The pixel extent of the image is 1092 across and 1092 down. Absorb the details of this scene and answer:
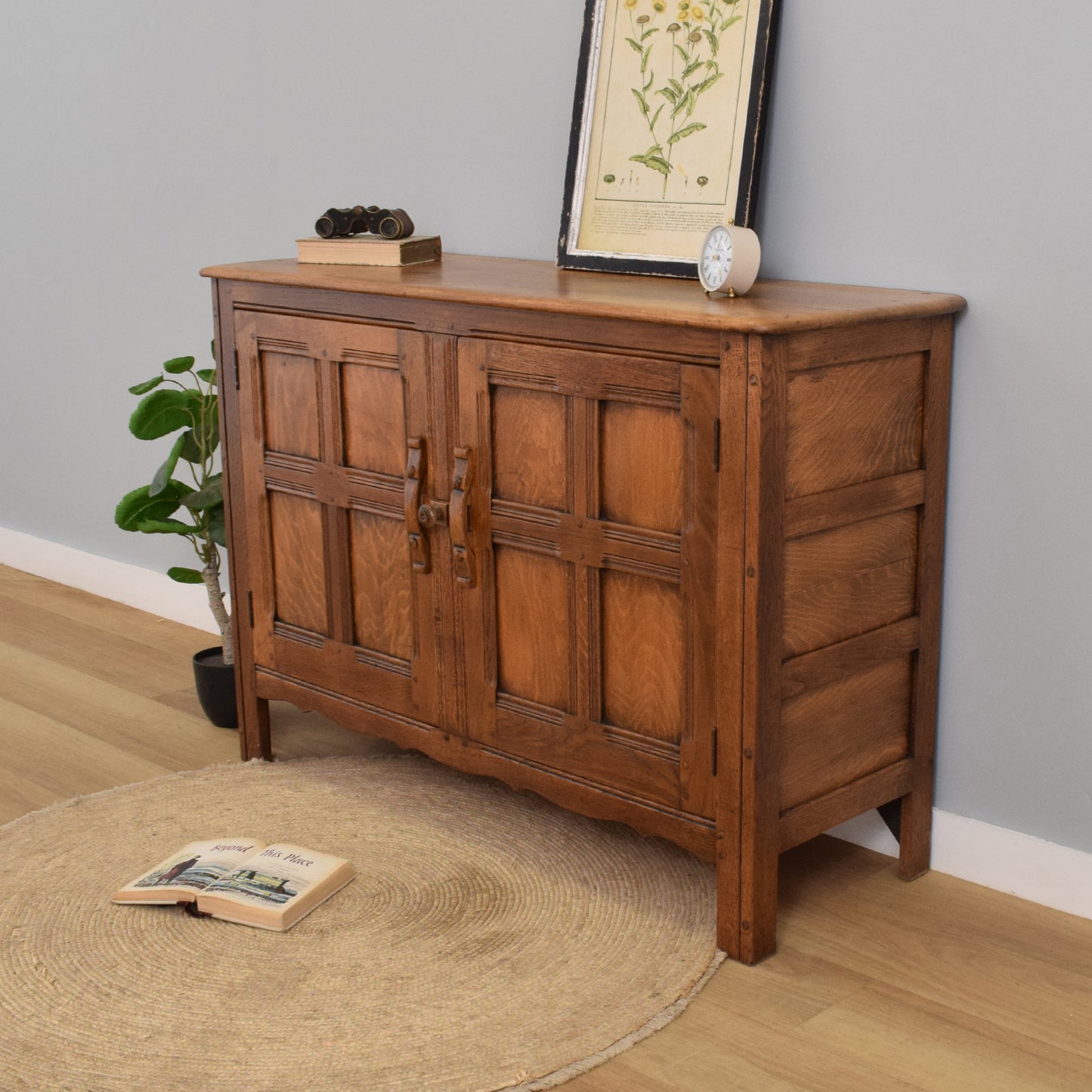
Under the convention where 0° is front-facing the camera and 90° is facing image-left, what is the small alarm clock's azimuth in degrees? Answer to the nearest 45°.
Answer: approximately 45°

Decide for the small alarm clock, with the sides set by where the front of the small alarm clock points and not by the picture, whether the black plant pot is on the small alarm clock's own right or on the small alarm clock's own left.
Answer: on the small alarm clock's own right

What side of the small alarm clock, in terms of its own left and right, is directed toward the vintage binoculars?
right

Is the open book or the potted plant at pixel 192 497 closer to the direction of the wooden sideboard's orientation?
the open book
